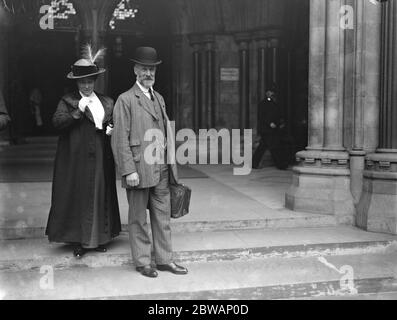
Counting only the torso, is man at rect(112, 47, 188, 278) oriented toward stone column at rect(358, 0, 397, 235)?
no

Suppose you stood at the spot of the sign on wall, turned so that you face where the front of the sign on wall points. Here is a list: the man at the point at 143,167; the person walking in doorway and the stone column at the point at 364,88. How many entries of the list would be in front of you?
3

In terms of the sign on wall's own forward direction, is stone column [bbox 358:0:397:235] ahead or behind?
ahead

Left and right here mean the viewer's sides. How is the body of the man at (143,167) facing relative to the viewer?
facing the viewer and to the right of the viewer

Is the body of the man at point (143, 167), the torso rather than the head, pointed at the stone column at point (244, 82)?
no

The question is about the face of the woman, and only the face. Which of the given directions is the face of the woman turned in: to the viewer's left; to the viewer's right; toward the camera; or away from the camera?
toward the camera

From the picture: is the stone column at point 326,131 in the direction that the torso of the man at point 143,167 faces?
no

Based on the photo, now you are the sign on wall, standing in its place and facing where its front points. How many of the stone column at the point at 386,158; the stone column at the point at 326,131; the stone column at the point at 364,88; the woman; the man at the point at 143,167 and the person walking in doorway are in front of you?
6

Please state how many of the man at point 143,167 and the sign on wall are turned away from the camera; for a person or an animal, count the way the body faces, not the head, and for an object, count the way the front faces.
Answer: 0

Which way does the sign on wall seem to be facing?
toward the camera

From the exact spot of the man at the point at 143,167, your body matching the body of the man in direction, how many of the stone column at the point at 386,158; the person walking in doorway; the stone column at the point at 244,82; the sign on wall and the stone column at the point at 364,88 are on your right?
0

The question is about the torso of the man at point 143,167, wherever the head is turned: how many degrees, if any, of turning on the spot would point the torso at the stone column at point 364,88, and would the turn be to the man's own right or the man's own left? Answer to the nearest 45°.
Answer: approximately 90° to the man's own left

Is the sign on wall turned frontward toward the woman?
yes
